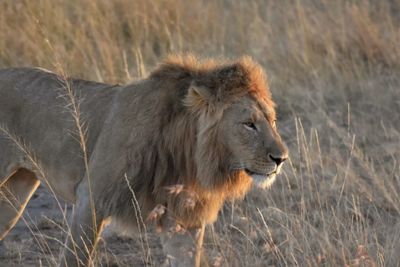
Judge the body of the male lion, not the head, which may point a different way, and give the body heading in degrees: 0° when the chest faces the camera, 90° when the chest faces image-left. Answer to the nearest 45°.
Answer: approximately 270°
